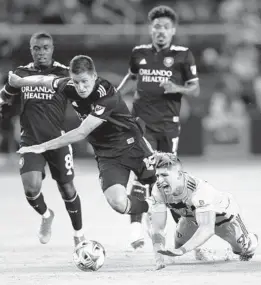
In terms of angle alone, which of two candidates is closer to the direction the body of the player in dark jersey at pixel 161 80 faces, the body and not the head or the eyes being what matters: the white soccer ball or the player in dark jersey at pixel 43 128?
the white soccer ball

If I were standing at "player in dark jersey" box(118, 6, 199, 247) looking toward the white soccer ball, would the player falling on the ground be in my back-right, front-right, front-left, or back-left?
front-left

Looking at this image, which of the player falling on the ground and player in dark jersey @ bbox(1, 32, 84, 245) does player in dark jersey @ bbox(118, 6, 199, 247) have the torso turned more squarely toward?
the player falling on the ground

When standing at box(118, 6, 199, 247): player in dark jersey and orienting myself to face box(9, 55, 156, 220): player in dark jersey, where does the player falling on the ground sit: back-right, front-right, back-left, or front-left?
front-left

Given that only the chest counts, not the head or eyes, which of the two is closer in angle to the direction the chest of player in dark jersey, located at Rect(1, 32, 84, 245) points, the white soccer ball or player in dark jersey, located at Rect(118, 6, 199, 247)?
the white soccer ball

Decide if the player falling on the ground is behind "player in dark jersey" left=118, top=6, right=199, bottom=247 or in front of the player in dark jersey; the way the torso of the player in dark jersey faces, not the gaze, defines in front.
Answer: in front

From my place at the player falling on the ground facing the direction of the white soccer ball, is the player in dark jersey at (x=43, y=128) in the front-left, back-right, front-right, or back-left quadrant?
front-right

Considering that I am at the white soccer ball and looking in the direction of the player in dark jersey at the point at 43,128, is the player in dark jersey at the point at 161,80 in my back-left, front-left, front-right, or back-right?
front-right

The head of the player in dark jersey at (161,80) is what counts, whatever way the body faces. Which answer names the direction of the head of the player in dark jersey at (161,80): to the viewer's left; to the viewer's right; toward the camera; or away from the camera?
toward the camera

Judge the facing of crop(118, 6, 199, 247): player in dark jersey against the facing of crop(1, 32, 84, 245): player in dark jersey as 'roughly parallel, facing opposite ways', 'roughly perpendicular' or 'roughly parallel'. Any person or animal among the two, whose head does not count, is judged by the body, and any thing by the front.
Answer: roughly parallel

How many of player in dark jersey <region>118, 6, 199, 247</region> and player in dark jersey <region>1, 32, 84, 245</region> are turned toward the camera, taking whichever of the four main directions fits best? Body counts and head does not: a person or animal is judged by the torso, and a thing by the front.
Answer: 2

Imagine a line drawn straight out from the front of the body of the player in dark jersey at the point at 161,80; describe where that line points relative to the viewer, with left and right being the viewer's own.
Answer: facing the viewer

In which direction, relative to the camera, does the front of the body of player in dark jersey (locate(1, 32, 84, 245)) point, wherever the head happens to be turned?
toward the camera

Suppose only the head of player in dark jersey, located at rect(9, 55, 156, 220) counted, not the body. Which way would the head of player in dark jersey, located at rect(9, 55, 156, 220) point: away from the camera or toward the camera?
toward the camera

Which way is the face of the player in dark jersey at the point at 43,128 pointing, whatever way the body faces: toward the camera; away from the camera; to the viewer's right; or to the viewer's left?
toward the camera
